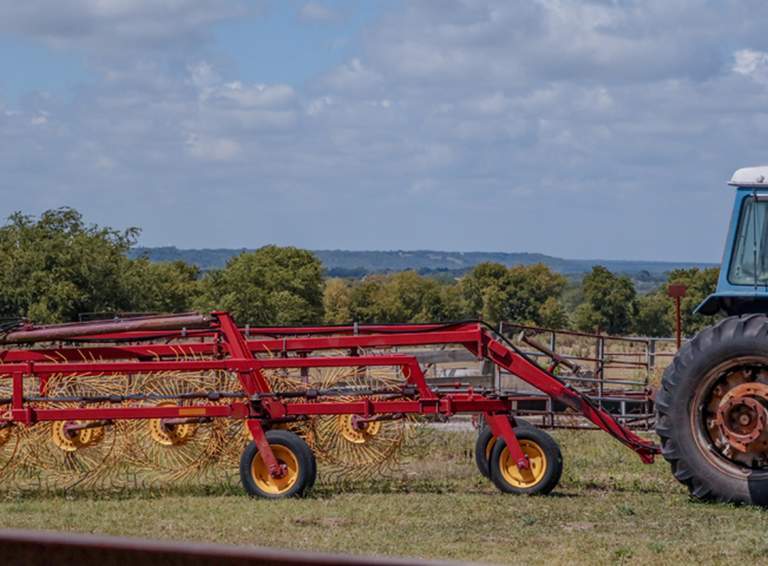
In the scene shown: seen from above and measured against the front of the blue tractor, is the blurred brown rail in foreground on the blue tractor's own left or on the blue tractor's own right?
on the blue tractor's own right

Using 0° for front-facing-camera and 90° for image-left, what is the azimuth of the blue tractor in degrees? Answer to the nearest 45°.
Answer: approximately 270°

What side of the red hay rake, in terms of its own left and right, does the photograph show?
right

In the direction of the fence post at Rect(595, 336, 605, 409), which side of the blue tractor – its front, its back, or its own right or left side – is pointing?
left

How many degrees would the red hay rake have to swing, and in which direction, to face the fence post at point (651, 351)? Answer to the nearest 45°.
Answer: approximately 45° to its left

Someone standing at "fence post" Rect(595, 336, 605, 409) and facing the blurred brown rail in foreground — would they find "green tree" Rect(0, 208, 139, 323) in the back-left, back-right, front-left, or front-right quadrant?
back-right

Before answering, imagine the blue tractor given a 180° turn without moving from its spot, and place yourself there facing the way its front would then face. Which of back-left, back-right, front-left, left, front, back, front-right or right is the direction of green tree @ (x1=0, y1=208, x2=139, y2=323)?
front-right

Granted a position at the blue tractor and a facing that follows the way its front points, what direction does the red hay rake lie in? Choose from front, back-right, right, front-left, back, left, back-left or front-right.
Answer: back

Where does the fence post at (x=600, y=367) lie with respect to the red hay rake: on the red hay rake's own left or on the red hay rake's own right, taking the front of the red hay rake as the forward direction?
on the red hay rake's own left

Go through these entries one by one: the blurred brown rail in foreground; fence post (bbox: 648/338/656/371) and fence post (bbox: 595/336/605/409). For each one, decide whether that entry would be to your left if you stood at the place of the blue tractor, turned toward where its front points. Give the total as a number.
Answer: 2
